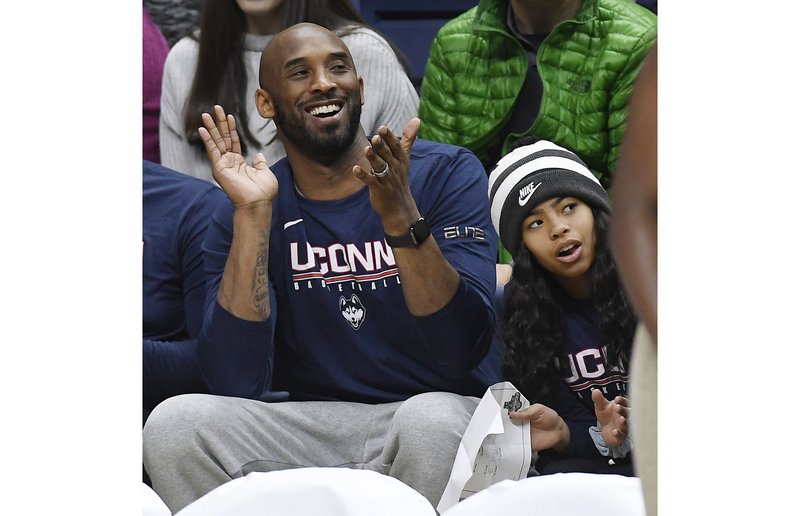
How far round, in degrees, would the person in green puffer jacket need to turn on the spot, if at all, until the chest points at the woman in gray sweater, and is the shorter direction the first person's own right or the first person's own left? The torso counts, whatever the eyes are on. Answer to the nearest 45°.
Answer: approximately 90° to the first person's own right

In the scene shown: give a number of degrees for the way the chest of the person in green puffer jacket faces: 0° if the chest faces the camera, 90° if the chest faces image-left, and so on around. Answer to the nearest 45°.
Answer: approximately 0°

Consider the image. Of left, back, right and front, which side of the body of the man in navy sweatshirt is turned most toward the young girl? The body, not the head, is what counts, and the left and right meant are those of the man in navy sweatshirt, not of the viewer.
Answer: left

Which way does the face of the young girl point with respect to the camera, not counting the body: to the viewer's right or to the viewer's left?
to the viewer's left

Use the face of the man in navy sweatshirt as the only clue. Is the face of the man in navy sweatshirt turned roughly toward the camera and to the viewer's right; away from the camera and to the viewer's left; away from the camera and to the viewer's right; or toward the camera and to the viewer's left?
toward the camera and to the viewer's right

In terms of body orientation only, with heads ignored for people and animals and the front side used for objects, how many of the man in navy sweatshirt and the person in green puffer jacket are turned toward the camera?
2
